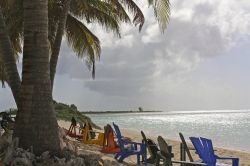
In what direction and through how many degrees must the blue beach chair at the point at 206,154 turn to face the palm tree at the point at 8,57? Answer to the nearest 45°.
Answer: approximately 135° to its left

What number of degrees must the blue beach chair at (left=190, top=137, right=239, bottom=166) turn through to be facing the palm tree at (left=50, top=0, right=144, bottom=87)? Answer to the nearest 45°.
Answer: approximately 90° to its left

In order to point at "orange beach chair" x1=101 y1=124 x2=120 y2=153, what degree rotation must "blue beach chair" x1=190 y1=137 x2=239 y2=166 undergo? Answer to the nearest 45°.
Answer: approximately 90° to its left

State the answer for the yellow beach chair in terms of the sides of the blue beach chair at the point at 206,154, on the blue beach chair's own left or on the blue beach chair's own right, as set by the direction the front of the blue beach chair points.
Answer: on the blue beach chair's own left

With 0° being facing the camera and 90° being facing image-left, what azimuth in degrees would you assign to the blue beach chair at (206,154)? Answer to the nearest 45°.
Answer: approximately 225°

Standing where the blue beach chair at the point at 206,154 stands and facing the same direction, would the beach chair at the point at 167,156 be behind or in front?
behind
